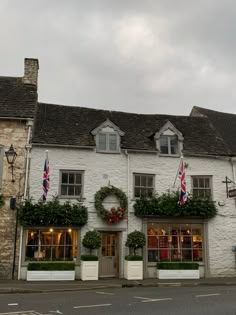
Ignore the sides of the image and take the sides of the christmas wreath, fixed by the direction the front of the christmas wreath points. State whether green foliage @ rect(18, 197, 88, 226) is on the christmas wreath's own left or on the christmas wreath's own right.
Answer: on the christmas wreath's own right

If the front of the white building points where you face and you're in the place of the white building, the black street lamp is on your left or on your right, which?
on your right

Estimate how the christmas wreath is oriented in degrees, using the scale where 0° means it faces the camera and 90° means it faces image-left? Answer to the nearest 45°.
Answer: approximately 0°

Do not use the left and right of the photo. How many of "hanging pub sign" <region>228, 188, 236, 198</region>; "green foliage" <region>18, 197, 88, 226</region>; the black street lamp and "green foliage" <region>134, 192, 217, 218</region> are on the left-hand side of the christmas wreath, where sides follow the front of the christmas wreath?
2

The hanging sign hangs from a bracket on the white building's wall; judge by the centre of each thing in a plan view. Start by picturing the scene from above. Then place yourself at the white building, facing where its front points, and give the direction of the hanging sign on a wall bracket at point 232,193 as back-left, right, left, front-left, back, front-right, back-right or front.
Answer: left

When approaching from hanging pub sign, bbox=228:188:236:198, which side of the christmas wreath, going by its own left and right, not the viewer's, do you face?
left

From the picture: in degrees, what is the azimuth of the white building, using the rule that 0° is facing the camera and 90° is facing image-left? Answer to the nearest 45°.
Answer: approximately 0°

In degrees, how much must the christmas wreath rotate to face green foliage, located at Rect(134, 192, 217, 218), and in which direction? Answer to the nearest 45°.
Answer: approximately 90° to its left
